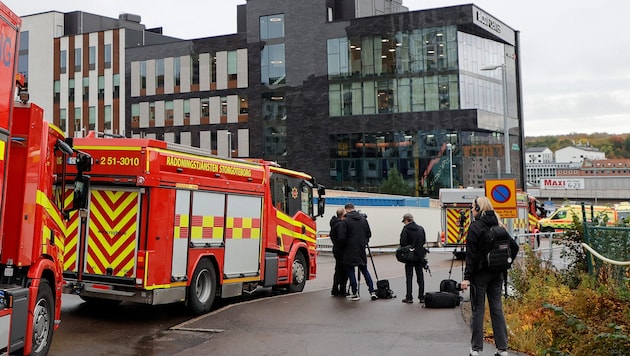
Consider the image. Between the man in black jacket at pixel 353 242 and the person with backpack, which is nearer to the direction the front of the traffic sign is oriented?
the person with backpack

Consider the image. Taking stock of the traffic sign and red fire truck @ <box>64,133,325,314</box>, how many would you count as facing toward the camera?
1

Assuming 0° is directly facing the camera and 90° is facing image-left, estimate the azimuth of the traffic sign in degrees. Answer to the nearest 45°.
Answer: approximately 0°

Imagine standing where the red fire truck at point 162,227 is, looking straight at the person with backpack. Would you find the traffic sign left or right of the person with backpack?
left

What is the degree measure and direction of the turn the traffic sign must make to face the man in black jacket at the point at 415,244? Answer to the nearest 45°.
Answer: approximately 45° to its right

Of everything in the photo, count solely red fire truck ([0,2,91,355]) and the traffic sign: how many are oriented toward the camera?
1

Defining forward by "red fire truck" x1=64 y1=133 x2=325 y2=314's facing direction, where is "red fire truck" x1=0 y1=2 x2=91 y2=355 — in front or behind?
behind

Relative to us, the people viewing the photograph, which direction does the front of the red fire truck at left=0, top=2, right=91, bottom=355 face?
facing away from the viewer and to the right of the viewer

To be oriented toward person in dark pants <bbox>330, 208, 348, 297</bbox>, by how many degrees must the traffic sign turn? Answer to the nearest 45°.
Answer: approximately 90° to its right
